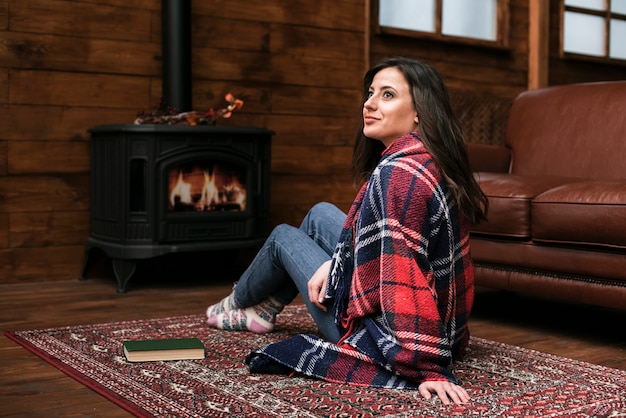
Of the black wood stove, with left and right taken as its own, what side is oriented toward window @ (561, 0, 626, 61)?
left

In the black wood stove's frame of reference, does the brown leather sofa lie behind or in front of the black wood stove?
in front

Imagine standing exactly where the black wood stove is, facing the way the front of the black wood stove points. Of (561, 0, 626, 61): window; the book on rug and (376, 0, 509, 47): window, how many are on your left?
2

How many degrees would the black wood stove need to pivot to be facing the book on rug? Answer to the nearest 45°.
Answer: approximately 45° to its right

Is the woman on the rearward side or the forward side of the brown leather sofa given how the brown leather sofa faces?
on the forward side

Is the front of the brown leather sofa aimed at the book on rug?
yes

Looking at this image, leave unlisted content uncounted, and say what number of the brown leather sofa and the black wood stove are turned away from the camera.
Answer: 0

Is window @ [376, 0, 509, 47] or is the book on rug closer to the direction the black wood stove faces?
the book on rug

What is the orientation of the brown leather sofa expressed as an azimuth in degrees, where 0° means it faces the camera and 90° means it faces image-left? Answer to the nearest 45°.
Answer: approximately 45°

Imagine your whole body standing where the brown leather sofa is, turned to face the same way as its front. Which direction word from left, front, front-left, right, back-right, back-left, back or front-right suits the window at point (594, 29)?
back-right

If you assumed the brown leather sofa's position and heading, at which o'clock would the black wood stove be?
The black wood stove is roughly at 2 o'clock from the brown leather sofa.
